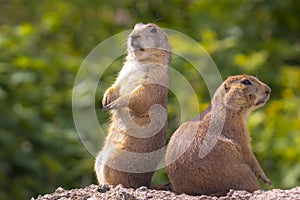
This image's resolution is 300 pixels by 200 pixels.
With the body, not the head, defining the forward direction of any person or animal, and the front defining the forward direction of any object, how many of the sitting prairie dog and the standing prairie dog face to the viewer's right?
1

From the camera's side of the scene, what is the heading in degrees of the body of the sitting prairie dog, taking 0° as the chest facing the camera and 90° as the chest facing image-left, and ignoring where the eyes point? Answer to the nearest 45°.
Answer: approximately 270°

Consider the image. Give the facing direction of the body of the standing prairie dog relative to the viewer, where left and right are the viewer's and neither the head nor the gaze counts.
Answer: facing the viewer and to the left of the viewer

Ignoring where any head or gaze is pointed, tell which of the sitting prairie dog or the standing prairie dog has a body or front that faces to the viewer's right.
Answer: the sitting prairie dog
